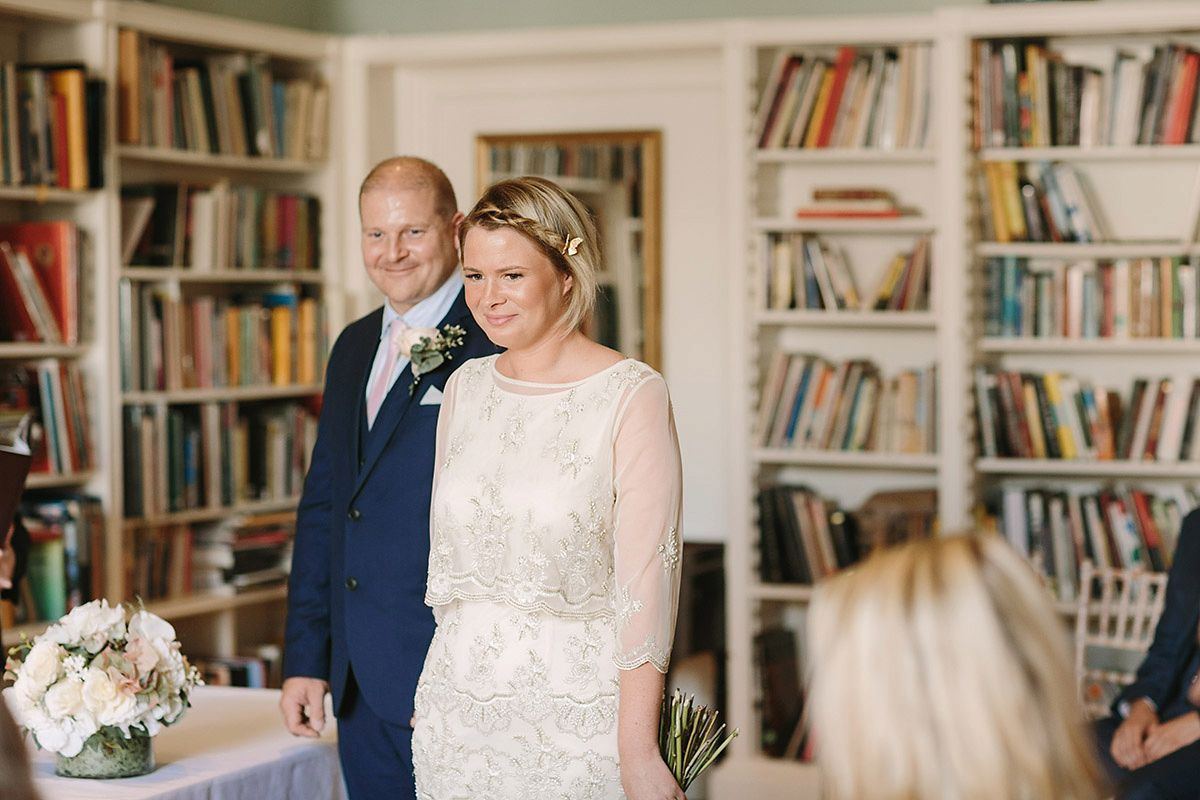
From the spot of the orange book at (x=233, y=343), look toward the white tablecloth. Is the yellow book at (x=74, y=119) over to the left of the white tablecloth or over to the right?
right

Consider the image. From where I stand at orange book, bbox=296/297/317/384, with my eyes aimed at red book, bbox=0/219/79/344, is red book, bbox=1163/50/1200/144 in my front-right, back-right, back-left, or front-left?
back-left

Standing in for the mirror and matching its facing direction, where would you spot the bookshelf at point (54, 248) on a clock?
The bookshelf is roughly at 2 o'clock from the mirror.

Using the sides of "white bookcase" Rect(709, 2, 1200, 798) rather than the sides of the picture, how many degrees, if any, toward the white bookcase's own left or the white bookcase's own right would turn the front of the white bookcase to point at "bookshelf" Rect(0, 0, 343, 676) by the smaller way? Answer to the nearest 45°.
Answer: approximately 90° to the white bookcase's own right

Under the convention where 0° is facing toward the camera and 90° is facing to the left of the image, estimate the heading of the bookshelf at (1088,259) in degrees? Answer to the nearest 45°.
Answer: approximately 0°

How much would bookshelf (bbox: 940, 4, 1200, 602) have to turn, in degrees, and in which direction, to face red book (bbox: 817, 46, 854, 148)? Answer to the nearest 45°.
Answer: approximately 90° to its right

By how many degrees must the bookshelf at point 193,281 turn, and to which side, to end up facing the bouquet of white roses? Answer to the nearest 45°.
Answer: approximately 45° to its right
